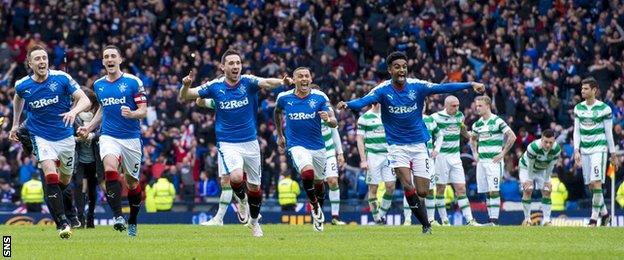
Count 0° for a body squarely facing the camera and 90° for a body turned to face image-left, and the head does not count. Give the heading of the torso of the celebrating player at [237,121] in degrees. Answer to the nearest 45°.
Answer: approximately 0°

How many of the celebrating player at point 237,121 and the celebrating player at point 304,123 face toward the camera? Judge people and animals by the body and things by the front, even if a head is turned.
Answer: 2

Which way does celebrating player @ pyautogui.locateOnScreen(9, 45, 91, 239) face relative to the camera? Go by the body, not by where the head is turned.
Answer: toward the camera

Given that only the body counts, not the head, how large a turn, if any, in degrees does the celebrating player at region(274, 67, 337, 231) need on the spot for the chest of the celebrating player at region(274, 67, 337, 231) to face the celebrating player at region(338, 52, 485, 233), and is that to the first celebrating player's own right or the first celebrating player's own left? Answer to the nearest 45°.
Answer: approximately 45° to the first celebrating player's own left

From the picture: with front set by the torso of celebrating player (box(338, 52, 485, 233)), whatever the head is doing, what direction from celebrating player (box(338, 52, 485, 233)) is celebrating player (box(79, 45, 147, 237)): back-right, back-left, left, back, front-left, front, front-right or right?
right

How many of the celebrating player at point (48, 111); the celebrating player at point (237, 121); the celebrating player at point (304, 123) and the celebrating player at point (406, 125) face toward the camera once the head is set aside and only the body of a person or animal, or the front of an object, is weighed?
4

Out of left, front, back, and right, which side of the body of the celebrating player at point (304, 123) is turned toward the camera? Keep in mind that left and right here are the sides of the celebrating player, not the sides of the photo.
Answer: front

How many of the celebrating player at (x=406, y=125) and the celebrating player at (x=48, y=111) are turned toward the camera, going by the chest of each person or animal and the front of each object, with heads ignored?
2

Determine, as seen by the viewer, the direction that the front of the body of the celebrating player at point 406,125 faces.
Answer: toward the camera
